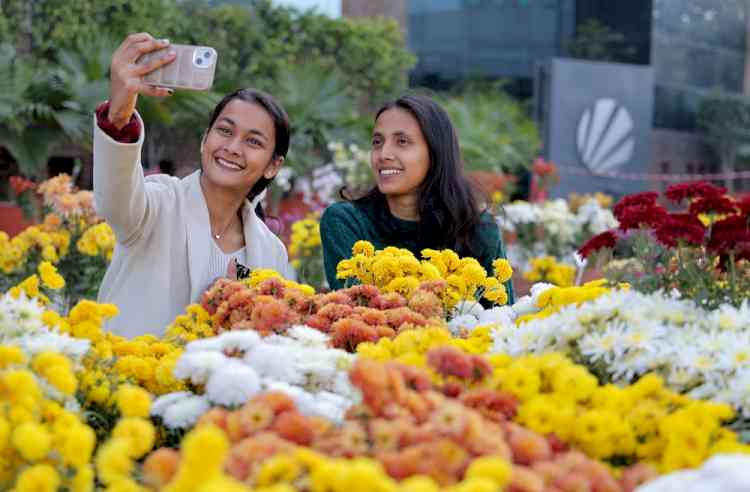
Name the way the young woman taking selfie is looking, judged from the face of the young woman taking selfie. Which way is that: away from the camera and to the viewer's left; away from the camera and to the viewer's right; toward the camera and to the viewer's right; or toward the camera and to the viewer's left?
toward the camera and to the viewer's left

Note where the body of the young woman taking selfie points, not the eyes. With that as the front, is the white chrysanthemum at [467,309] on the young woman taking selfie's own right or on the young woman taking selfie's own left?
on the young woman taking selfie's own left

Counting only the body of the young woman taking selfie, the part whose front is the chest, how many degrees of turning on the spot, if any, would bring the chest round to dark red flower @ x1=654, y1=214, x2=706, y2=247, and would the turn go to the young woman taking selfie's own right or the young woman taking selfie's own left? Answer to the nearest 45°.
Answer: approximately 45° to the young woman taking selfie's own left

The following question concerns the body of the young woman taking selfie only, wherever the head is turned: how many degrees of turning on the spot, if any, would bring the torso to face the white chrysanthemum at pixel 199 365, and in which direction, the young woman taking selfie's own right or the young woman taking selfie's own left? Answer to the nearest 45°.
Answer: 0° — they already face it

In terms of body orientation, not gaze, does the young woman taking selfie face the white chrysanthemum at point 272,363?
yes

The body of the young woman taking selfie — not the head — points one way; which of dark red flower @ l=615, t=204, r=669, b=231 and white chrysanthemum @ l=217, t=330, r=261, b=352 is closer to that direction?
the white chrysanthemum

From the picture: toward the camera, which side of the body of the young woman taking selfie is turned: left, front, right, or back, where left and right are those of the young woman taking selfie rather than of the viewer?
front

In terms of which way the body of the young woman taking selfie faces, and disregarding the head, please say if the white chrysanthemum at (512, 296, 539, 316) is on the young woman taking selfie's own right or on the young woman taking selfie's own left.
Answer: on the young woman taking selfie's own left

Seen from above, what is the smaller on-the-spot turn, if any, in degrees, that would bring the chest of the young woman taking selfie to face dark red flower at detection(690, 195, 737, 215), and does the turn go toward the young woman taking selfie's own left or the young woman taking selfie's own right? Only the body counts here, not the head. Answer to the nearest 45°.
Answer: approximately 45° to the young woman taking selfie's own left

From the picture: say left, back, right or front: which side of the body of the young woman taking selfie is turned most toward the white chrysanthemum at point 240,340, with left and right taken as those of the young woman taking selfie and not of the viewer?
front

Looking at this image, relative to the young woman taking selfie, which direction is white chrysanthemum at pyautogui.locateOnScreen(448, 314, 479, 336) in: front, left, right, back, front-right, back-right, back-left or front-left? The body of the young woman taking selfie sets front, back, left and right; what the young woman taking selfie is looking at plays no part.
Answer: front-left

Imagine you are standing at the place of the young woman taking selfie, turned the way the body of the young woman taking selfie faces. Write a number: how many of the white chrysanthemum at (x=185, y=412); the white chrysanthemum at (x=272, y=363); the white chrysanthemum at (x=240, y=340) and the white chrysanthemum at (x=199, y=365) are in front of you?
4

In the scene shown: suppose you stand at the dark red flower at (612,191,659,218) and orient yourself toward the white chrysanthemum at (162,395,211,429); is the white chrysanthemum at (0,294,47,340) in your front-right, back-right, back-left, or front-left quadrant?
front-right
